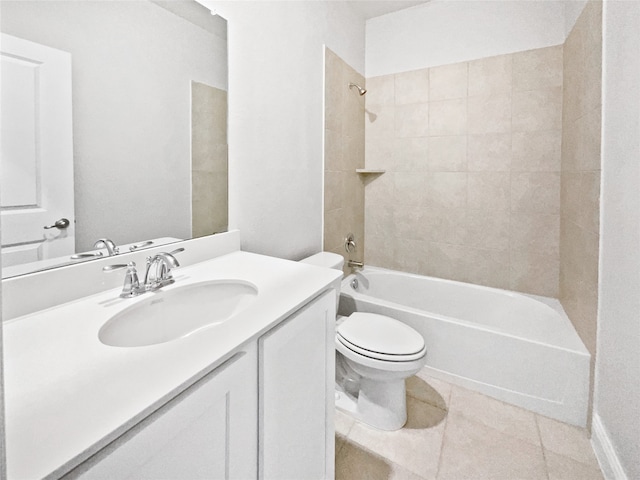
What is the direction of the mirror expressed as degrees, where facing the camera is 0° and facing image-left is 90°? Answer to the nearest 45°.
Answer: approximately 315°

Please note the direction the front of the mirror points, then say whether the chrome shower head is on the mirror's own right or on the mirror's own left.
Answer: on the mirror's own left

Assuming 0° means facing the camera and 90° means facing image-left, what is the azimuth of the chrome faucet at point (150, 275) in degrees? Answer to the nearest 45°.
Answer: approximately 315°

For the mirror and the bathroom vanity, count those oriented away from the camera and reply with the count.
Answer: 0

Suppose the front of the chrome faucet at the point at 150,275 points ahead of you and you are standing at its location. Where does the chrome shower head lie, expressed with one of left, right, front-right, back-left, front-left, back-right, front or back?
left

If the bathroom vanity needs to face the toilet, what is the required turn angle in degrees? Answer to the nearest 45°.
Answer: approximately 90° to its left

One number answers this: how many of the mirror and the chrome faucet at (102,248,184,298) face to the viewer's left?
0
